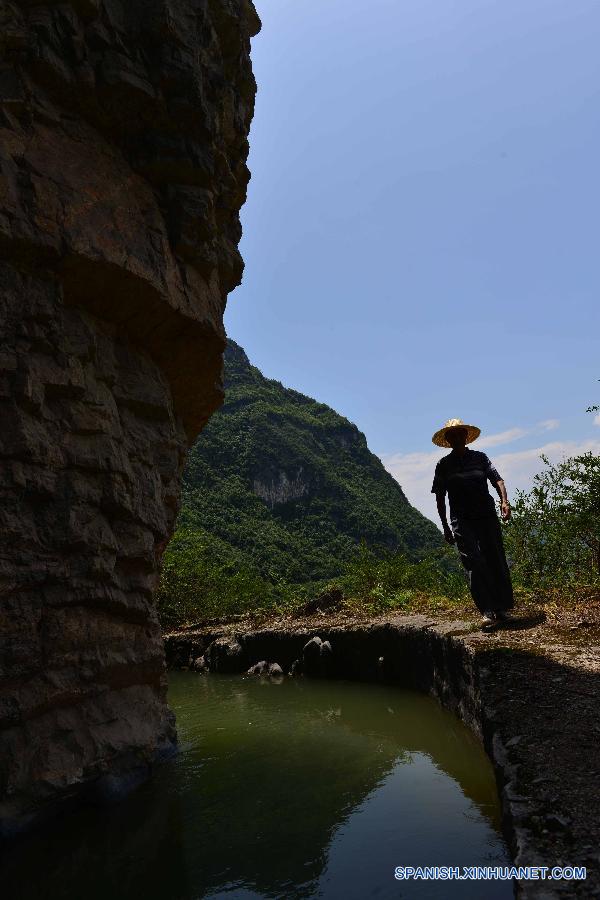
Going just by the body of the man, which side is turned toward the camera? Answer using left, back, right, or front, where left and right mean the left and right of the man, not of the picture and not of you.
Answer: front

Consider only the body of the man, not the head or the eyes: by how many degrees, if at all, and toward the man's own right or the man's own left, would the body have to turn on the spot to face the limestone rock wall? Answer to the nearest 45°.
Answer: approximately 45° to the man's own right
